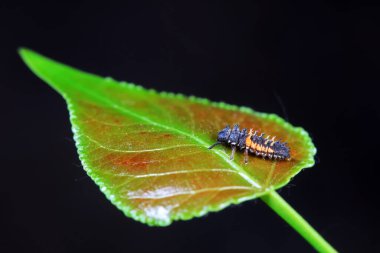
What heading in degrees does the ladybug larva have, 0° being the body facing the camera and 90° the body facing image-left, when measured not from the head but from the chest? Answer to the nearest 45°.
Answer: approximately 90°
